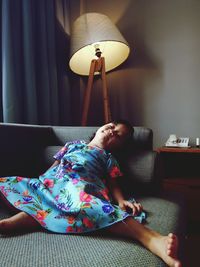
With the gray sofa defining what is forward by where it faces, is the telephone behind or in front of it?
behind

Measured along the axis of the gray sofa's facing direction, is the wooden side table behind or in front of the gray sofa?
behind

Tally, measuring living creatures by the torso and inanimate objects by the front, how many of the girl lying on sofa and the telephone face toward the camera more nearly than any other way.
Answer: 2

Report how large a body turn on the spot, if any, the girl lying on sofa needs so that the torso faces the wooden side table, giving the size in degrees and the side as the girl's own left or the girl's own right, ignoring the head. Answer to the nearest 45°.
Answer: approximately 135° to the girl's own left

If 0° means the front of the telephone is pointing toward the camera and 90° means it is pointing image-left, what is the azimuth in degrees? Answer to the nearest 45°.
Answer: approximately 0°

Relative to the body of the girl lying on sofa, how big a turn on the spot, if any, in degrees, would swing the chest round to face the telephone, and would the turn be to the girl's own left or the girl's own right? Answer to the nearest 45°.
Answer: approximately 135° to the girl's own left

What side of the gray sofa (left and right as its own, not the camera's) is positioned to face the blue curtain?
back

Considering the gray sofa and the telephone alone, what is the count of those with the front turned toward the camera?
2
